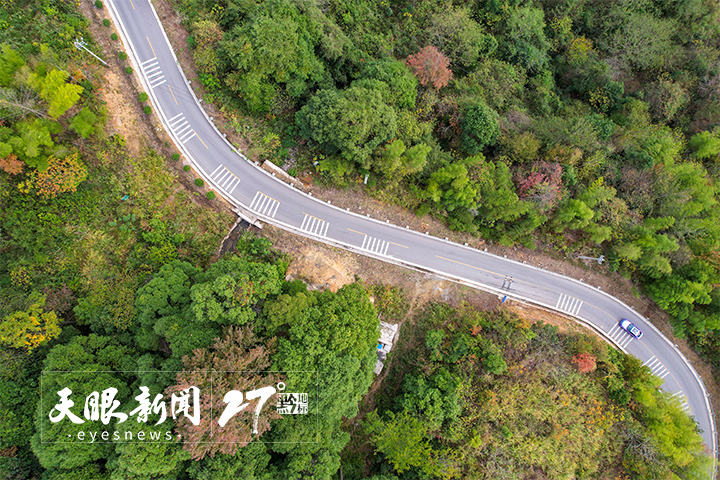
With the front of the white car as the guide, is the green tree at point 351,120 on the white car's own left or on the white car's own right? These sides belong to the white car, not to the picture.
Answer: on the white car's own left

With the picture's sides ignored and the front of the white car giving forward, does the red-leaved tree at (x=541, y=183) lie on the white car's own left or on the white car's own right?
on the white car's own left
